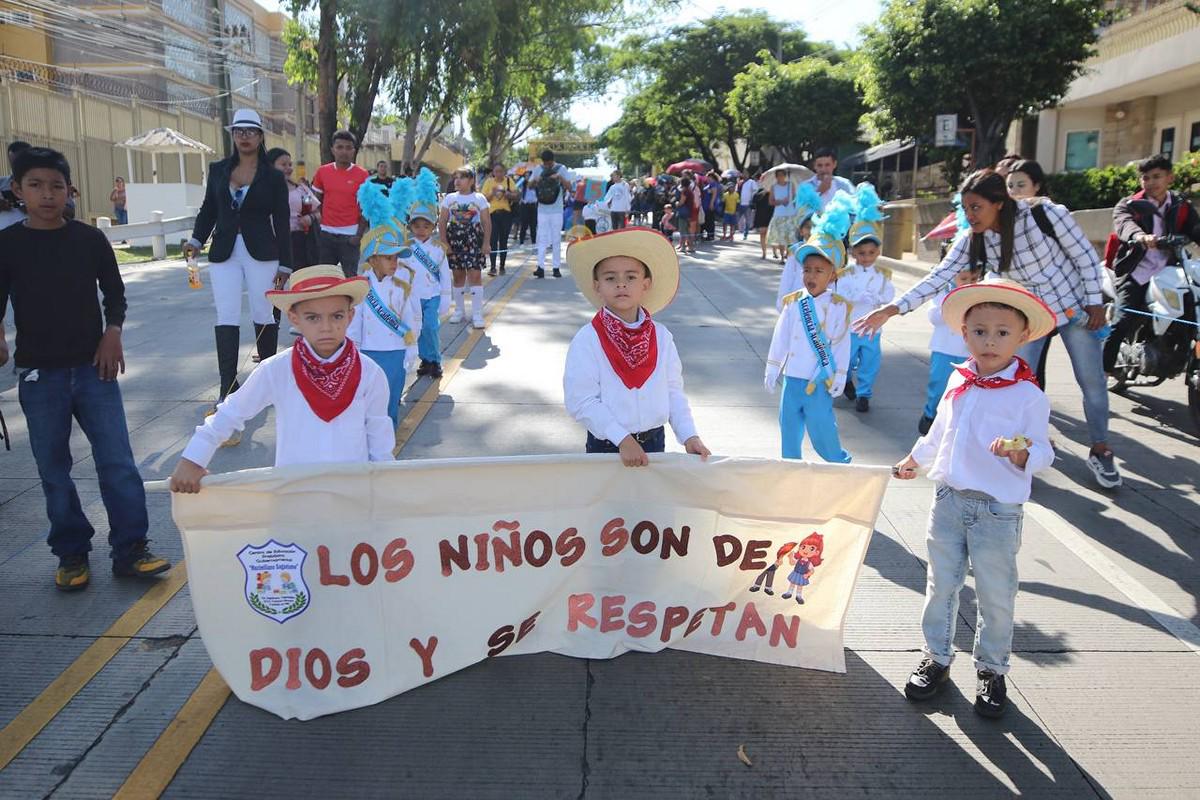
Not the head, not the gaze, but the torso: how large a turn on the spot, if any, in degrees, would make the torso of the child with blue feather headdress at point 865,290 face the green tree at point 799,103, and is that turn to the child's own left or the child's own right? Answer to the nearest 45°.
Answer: approximately 180°

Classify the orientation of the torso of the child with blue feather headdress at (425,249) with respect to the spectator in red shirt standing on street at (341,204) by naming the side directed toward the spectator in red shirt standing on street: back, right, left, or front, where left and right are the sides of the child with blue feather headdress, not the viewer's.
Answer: back

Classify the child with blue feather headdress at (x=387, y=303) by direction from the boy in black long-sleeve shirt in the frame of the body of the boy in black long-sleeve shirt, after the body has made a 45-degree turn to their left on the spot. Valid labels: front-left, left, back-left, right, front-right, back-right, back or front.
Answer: left

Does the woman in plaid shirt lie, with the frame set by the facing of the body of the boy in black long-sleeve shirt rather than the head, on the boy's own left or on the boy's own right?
on the boy's own left

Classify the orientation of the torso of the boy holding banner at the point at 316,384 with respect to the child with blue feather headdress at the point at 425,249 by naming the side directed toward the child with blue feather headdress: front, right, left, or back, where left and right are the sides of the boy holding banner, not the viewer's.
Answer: back

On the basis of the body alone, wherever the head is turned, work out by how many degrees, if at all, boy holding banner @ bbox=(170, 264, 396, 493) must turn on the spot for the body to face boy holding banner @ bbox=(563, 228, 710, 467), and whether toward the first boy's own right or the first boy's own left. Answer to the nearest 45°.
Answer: approximately 90° to the first boy's own left

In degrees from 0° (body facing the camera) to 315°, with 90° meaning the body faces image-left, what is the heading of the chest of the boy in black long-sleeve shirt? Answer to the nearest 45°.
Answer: approximately 0°

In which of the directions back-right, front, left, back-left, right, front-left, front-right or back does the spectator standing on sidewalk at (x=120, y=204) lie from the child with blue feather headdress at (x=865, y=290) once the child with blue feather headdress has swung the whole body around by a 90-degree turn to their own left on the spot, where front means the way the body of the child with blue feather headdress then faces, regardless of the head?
back-left

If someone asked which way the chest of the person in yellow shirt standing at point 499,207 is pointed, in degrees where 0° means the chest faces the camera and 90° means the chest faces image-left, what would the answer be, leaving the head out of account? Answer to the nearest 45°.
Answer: approximately 0°

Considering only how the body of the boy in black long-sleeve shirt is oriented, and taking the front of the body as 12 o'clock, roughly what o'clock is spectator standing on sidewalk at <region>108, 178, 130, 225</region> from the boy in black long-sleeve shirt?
The spectator standing on sidewalk is roughly at 6 o'clock from the boy in black long-sleeve shirt.

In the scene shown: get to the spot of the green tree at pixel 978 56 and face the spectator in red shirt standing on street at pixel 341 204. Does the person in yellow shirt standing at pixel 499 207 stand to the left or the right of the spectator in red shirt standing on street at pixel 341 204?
right

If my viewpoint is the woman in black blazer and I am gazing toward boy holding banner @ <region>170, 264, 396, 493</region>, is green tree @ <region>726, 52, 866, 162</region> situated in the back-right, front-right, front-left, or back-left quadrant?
back-left
